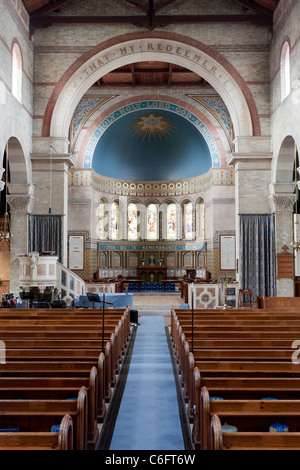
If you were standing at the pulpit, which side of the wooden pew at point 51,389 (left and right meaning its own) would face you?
front

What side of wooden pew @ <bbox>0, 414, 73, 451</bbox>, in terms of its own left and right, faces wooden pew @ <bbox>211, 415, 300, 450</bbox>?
right

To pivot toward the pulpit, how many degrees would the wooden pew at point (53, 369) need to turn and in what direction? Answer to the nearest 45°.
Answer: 0° — it already faces it

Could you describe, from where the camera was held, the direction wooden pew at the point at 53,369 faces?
facing away from the viewer

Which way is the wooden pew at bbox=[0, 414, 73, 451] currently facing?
away from the camera

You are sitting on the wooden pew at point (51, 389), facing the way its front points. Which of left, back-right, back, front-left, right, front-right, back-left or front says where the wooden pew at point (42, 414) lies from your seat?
back

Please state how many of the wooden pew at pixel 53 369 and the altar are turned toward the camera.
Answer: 1

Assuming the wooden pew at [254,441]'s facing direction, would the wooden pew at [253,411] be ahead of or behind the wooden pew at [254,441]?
ahead

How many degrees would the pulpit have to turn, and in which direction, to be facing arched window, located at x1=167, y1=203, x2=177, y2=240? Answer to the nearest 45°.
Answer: approximately 135° to its left

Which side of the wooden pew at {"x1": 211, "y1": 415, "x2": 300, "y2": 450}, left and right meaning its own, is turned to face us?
back

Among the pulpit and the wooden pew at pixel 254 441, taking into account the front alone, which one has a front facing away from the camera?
the wooden pew

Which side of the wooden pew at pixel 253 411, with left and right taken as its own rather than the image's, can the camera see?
back

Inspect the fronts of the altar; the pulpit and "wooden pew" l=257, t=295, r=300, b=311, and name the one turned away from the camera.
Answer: the wooden pew

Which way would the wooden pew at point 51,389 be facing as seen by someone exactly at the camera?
facing away from the viewer
